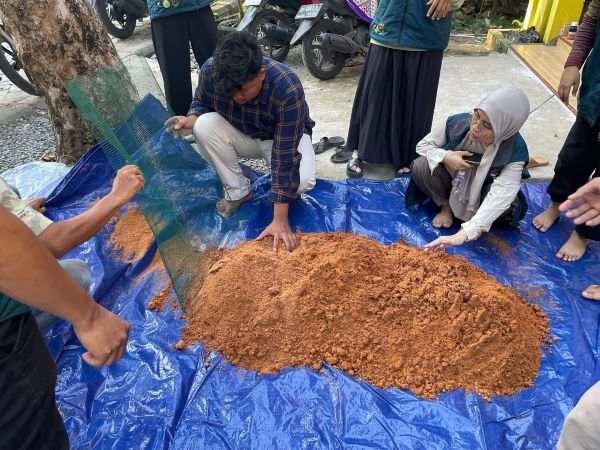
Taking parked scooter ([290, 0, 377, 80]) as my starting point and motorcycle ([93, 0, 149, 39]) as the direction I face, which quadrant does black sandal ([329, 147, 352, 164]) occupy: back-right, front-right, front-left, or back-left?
back-left

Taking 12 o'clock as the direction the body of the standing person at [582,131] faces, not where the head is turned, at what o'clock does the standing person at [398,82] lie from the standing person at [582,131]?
the standing person at [398,82] is roughly at 2 o'clock from the standing person at [582,131].

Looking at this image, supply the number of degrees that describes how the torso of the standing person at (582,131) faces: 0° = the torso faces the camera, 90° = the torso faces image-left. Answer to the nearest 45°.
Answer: approximately 45°

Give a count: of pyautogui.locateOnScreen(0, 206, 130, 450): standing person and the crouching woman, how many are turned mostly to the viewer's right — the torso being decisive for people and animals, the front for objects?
1

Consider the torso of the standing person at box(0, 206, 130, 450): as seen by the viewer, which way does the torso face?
to the viewer's right

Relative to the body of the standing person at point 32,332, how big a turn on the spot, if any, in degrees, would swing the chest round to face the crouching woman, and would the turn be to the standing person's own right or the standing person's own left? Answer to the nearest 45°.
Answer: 0° — they already face them

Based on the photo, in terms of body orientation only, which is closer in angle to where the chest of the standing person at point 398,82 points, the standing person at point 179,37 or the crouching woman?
the crouching woman

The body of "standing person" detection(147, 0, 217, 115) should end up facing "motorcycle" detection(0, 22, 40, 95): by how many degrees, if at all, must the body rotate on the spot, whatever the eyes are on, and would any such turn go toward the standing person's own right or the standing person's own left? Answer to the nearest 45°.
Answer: approximately 135° to the standing person's own right
